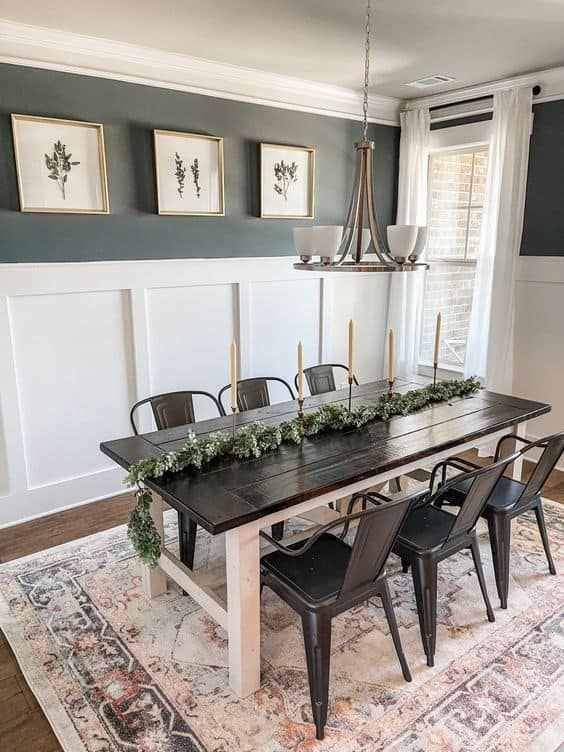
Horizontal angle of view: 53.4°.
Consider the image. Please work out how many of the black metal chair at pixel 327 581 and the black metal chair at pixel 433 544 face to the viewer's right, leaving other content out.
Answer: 0

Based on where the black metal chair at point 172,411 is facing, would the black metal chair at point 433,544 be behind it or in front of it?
in front

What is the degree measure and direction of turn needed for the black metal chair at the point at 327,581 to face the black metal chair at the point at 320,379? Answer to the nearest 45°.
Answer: approximately 45° to its right

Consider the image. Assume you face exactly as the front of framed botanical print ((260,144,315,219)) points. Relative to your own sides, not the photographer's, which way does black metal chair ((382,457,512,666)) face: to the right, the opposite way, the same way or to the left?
the opposite way

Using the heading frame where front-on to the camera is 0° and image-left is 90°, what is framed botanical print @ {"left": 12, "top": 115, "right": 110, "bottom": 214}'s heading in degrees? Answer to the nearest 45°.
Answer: approximately 315°

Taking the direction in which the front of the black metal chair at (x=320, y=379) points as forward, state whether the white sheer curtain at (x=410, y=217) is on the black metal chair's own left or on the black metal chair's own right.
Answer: on the black metal chair's own left

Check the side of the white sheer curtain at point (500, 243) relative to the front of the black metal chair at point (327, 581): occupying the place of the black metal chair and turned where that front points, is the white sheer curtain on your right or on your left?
on your right

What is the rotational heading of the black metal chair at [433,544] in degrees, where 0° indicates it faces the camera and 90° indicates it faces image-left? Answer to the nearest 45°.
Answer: approximately 135°

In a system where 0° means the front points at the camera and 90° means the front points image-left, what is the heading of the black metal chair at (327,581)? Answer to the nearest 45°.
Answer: approximately 135°

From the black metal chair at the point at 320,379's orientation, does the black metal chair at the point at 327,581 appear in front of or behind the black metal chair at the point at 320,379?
in front

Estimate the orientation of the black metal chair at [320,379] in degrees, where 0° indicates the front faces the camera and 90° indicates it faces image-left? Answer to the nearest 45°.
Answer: approximately 315°

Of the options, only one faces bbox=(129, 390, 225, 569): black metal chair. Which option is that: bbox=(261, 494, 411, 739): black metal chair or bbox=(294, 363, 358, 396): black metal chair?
bbox=(261, 494, 411, 739): black metal chair

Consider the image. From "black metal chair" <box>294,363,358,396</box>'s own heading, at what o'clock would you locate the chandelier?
The chandelier is roughly at 1 o'clock from the black metal chair.
